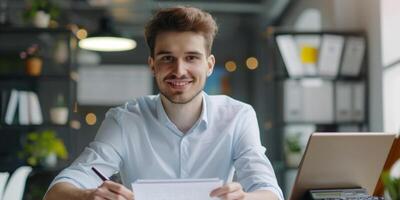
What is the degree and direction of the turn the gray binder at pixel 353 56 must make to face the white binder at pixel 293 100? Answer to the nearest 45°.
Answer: approximately 90° to its right

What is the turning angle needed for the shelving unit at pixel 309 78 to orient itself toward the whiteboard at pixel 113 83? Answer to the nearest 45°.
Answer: approximately 135° to its right

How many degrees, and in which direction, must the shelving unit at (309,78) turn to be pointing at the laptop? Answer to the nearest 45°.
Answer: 0° — it already faces it

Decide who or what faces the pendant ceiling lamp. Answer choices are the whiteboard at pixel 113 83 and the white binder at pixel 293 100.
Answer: the whiteboard

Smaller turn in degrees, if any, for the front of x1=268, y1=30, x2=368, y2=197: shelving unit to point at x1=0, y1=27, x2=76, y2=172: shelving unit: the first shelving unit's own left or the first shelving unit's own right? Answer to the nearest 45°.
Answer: approximately 90° to the first shelving unit's own right

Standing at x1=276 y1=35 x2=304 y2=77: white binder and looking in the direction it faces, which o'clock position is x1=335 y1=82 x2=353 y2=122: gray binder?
x1=335 y1=82 x2=353 y2=122: gray binder is roughly at 9 o'clock from x1=276 y1=35 x2=304 y2=77: white binder.

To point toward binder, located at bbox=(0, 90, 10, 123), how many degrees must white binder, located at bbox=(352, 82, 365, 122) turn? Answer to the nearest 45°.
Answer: approximately 90° to its right
